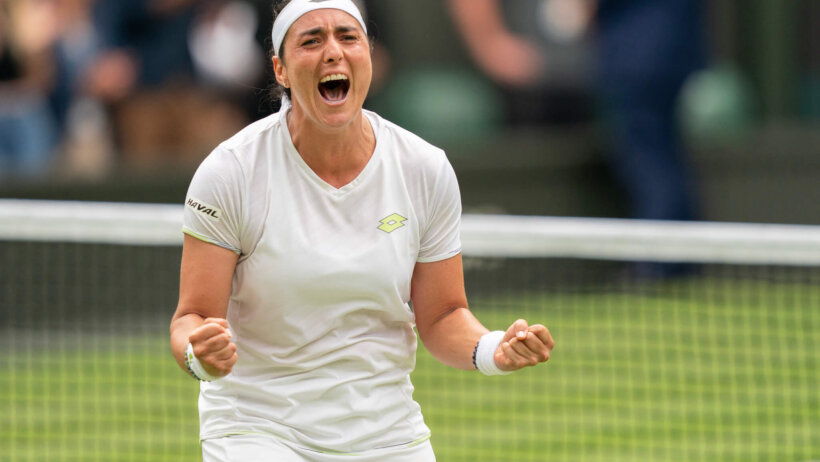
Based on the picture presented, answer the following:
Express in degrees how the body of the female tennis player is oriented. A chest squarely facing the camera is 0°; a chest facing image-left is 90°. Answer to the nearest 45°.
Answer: approximately 0°

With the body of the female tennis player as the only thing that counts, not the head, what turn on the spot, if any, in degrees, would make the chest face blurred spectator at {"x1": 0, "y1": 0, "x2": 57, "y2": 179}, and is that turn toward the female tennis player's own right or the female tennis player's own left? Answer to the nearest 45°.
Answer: approximately 180°

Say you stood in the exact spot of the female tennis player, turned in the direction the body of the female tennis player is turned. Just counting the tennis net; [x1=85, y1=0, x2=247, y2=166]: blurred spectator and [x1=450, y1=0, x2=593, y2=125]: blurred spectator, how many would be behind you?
3

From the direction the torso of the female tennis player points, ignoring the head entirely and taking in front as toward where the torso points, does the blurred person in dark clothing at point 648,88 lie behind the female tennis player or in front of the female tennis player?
behind

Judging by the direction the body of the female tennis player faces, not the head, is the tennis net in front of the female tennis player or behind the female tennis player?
behind

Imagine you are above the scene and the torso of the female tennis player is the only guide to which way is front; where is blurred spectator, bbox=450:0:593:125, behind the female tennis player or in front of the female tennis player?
behind

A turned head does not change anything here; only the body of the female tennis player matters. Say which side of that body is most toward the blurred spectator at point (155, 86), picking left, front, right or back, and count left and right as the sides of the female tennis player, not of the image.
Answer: back

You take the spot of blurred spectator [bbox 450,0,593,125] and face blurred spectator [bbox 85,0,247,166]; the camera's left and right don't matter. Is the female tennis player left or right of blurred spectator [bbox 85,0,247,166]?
left
